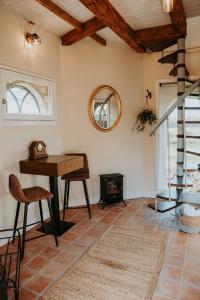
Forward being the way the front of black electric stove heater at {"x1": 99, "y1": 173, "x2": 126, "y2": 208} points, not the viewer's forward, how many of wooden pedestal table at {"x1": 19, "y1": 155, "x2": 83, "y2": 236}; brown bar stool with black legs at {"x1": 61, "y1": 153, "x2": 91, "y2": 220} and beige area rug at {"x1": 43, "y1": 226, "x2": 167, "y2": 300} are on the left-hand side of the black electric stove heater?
0

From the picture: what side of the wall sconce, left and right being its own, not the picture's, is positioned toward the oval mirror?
left

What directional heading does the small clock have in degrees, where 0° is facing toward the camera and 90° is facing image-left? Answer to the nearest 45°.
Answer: approximately 315°

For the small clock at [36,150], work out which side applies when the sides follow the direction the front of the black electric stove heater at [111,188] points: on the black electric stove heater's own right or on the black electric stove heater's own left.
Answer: on the black electric stove heater's own right

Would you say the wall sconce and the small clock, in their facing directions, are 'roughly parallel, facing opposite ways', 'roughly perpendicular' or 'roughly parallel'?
roughly parallel

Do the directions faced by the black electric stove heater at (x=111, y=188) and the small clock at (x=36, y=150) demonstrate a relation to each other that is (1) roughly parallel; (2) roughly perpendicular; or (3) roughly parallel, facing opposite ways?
roughly parallel

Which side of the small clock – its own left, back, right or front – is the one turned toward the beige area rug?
front

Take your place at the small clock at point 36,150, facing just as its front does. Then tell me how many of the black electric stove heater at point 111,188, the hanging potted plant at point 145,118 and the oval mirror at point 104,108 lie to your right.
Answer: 0

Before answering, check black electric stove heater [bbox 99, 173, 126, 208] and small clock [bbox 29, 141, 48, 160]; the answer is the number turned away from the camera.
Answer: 0

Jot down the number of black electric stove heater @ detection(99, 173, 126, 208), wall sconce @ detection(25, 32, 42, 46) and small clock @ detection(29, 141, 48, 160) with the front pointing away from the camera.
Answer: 0

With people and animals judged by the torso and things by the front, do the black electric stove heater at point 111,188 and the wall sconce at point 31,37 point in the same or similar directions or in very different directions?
same or similar directions

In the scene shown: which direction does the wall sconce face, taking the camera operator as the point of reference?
facing the viewer and to the right of the viewer

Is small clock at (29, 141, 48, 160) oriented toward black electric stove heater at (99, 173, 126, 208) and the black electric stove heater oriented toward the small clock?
no
